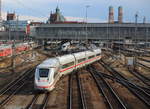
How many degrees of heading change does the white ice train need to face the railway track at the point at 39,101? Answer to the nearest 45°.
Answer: approximately 45° to its left

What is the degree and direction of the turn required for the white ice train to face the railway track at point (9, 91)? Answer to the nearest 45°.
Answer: approximately 45° to its right

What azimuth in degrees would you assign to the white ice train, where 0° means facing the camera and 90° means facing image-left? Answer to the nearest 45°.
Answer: approximately 45°

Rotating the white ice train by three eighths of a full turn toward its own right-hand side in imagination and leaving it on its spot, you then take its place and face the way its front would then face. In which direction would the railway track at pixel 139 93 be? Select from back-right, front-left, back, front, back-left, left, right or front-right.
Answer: right
